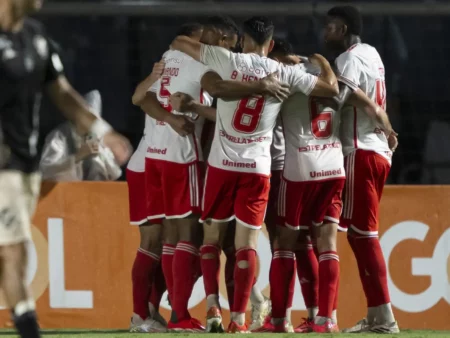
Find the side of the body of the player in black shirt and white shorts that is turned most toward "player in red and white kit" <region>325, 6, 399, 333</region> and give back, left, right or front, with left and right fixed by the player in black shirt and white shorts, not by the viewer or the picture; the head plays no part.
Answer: left

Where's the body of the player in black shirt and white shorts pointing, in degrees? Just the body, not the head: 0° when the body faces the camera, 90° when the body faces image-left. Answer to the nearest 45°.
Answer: approximately 315°

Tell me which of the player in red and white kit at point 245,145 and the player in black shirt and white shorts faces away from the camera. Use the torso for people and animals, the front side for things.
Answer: the player in red and white kit

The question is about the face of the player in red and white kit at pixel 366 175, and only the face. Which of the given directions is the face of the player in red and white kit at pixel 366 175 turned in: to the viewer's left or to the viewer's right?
to the viewer's left

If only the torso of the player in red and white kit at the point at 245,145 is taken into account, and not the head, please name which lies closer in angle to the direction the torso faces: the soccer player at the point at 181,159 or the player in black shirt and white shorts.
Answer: the soccer player

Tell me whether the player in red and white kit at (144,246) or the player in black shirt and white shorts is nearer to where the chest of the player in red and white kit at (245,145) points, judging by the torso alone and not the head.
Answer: the player in red and white kit

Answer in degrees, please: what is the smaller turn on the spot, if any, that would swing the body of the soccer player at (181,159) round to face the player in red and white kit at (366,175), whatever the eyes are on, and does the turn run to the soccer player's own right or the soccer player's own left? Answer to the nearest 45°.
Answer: approximately 45° to the soccer player's own right

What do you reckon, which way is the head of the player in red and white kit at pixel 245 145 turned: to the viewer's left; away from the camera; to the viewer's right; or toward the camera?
away from the camera

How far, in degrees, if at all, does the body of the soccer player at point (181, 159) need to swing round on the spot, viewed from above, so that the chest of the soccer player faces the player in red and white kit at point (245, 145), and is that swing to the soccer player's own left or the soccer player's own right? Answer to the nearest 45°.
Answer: approximately 90° to the soccer player's own right

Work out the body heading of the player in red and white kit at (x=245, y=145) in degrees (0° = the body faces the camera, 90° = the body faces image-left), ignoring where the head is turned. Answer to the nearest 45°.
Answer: approximately 180°
